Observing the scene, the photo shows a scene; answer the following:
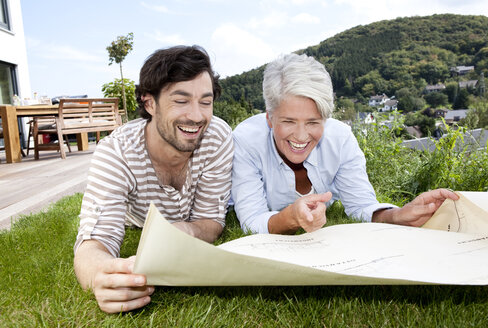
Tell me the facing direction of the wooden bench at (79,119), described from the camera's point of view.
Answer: facing away from the viewer and to the left of the viewer

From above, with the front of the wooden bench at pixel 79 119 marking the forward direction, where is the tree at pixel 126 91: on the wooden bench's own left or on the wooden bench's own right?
on the wooden bench's own right

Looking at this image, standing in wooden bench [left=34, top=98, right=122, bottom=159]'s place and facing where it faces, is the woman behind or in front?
behind

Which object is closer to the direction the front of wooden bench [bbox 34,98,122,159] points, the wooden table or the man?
the wooden table

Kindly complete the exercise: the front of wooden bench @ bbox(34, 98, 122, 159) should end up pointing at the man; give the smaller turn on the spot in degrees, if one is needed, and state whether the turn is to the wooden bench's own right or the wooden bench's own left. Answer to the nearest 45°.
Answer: approximately 135° to the wooden bench's own left
